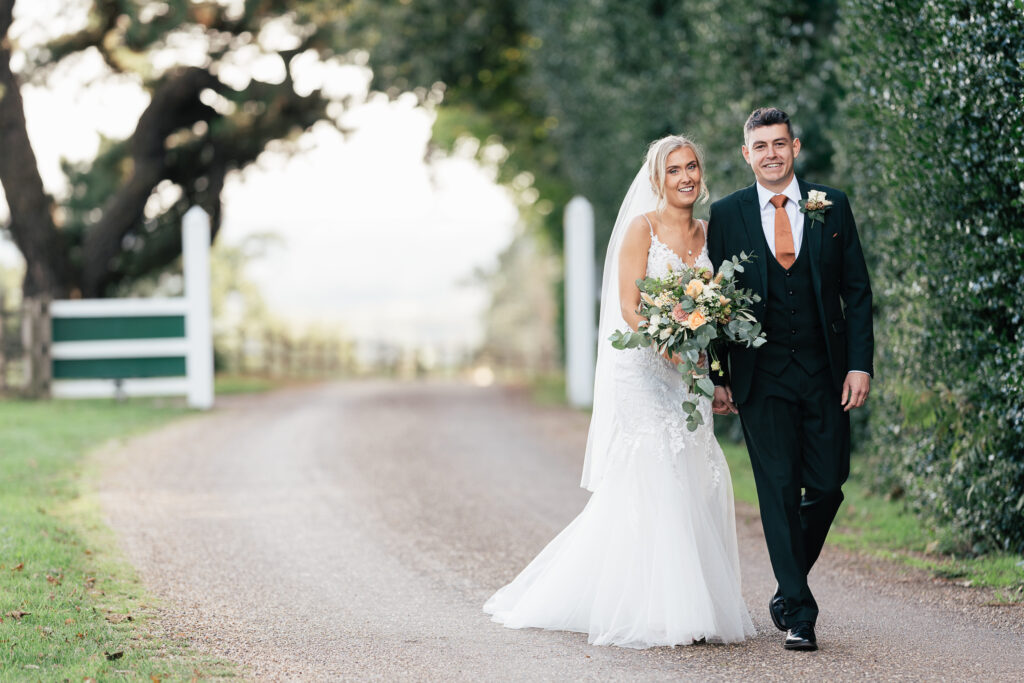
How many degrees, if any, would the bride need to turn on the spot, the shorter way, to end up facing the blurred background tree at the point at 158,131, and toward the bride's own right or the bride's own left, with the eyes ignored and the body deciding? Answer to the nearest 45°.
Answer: approximately 180°

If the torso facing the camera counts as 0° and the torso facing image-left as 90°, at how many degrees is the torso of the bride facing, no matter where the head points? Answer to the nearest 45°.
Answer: approximately 315°

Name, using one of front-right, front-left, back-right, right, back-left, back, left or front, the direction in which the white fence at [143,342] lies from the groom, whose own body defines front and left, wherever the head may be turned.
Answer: back-right

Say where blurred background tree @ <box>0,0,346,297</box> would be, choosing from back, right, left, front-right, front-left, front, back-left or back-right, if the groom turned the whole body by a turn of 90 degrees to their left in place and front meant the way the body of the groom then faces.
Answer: back-left

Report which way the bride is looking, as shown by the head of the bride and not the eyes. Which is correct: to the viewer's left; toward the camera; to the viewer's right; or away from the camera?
toward the camera

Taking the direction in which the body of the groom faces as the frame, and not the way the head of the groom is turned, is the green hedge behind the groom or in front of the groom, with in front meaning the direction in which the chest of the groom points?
behind

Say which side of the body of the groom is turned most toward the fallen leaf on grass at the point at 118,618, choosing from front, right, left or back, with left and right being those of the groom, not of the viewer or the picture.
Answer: right

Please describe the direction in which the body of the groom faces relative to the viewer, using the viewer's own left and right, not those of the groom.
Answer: facing the viewer

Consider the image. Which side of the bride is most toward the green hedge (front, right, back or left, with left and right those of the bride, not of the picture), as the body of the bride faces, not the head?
left

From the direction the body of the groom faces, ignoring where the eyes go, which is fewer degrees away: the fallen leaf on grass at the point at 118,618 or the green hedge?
the fallen leaf on grass

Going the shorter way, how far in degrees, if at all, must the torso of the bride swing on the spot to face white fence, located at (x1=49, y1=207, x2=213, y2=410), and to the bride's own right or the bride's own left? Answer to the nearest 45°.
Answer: approximately 180°

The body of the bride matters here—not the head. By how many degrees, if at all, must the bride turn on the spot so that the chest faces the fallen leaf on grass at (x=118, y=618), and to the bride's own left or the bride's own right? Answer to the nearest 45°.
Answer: approximately 135° to the bride's own right
